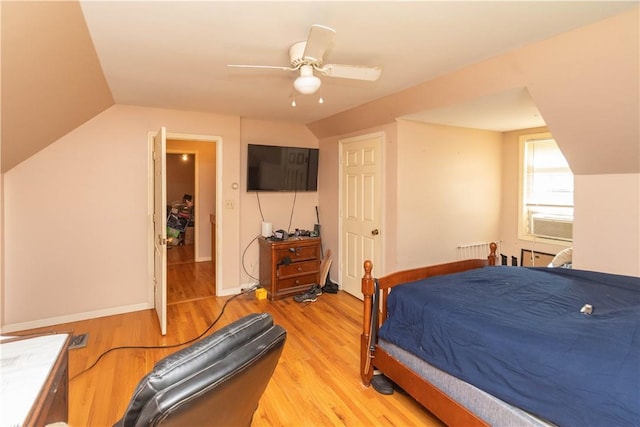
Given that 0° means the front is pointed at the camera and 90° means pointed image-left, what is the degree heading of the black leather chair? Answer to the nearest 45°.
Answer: approximately 135°

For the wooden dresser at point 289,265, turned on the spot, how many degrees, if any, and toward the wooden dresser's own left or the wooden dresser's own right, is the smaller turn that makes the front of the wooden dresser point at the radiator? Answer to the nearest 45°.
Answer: approximately 45° to the wooden dresser's own left

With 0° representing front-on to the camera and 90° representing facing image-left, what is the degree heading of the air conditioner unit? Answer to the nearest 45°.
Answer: approximately 45°

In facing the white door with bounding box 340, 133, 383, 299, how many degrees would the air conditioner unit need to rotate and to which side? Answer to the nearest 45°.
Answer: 0° — it already faces it

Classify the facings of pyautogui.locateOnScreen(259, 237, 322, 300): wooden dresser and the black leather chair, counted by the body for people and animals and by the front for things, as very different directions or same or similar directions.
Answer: very different directions
